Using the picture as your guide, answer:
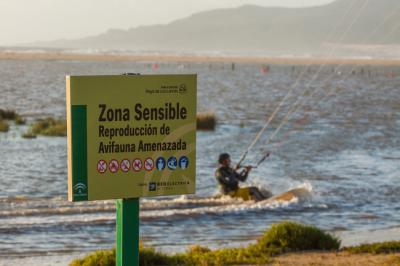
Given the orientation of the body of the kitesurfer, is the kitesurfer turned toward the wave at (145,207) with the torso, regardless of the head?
no

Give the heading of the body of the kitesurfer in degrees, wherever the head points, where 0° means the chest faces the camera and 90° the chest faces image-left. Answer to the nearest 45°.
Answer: approximately 270°

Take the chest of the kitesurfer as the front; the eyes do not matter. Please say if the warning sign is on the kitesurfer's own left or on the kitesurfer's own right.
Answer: on the kitesurfer's own right
